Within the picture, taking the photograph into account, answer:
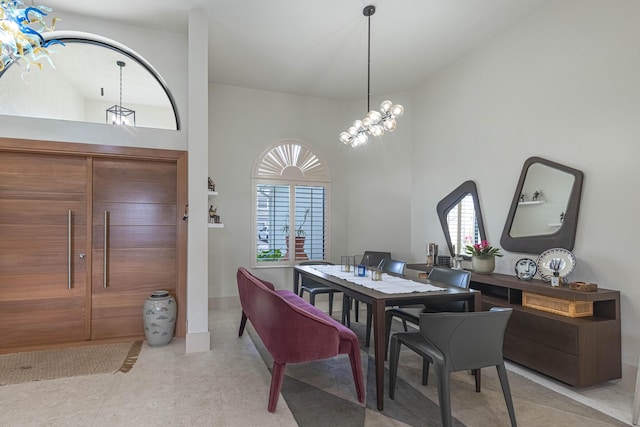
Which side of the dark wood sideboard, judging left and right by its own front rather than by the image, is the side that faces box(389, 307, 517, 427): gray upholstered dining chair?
front

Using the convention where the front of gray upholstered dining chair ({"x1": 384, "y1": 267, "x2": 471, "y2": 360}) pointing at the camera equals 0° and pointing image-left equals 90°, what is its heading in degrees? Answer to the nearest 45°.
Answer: approximately 45°

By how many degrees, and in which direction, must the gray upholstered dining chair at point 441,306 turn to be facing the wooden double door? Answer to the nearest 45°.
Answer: approximately 45° to its right

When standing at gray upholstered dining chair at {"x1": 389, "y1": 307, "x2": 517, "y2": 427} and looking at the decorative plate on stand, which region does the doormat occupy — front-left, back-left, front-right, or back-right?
back-left

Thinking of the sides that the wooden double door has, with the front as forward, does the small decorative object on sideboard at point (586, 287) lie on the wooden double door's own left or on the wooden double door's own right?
on the wooden double door's own left

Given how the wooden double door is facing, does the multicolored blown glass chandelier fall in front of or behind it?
in front

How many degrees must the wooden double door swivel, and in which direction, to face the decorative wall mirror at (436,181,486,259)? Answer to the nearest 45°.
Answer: approximately 90° to its left

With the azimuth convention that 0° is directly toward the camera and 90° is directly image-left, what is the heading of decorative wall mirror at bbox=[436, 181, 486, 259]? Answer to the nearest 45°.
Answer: approximately 45°

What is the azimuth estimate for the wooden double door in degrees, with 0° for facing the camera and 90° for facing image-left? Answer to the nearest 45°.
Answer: approximately 0°

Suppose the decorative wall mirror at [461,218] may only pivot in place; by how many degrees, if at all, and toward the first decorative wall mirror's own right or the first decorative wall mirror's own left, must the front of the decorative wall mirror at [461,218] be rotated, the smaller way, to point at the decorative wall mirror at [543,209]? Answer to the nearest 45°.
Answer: approximately 90° to the first decorative wall mirror's own left
